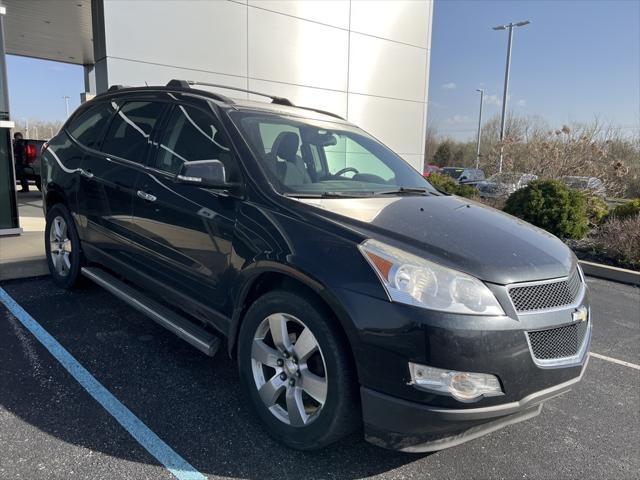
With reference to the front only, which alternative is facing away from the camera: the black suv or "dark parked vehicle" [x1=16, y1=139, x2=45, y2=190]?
the dark parked vehicle

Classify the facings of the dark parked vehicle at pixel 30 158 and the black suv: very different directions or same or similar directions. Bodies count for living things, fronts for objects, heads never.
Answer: very different directions

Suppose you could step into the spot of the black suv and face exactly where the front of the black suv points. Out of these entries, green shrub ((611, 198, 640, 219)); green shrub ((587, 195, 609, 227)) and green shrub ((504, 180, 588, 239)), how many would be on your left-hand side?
3

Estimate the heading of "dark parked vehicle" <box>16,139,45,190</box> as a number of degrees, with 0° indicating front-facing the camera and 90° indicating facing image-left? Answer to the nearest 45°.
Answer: approximately 180°

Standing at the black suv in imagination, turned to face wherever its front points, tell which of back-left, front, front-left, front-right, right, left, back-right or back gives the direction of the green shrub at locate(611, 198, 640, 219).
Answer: left

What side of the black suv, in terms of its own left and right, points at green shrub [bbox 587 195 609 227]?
left

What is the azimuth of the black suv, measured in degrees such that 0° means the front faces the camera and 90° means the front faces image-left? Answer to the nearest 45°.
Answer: approximately 315°

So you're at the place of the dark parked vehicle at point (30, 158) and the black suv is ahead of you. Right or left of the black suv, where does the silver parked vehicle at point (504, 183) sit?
left

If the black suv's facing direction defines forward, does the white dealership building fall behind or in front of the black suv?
behind

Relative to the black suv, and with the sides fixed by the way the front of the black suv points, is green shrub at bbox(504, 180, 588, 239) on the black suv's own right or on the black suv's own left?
on the black suv's own left

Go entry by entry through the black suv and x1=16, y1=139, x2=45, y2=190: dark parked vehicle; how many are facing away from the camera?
1

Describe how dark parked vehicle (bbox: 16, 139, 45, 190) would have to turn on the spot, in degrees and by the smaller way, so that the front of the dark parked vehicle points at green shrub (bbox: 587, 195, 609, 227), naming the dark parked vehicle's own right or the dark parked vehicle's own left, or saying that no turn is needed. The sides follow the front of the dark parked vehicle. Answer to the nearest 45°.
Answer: approximately 135° to the dark parked vehicle's own right

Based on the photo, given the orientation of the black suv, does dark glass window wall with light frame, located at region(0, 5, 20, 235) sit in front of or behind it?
behind
